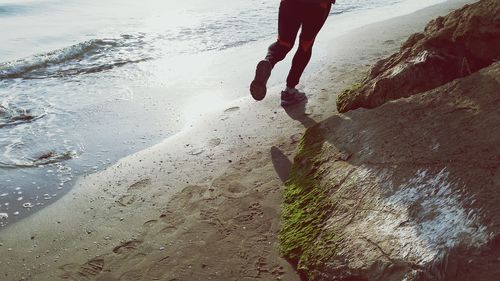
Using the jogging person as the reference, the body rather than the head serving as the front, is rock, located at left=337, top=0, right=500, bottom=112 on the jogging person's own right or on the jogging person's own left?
on the jogging person's own right

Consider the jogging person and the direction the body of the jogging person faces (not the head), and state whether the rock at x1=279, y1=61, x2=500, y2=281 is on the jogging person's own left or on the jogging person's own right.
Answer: on the jogging person's own right

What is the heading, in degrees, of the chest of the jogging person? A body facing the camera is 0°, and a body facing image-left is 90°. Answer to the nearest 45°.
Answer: approximately 225°
